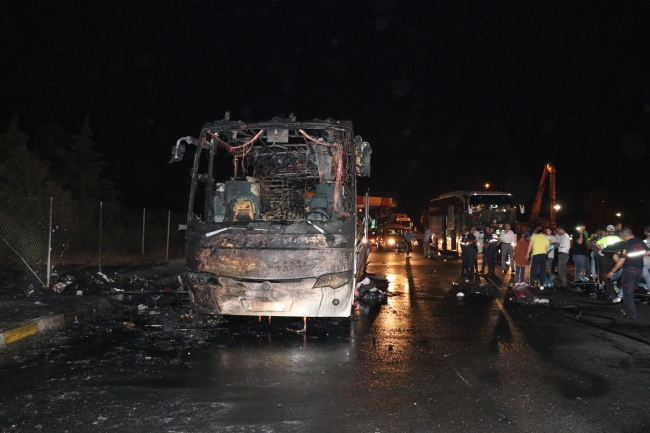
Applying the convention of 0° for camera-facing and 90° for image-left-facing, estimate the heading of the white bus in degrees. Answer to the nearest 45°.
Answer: approximately 315°

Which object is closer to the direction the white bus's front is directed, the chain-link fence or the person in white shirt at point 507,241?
the person in white shirt

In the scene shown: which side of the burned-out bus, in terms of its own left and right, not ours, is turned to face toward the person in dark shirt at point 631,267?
left

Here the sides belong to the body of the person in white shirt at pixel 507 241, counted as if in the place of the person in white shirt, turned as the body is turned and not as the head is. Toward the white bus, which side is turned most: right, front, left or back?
back

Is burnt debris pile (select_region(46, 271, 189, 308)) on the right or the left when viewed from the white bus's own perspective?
on its right

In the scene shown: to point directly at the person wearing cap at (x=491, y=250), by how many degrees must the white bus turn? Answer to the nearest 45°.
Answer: approximately 45° to its right

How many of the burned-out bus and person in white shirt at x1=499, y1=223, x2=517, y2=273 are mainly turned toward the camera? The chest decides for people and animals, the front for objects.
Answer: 2

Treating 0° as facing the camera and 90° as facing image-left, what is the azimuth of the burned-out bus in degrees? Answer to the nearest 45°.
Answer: approximately 0°
